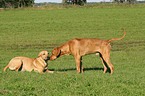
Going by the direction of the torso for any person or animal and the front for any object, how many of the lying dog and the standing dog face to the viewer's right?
1

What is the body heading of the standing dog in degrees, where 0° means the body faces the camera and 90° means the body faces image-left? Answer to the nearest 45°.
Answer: approximately 90°

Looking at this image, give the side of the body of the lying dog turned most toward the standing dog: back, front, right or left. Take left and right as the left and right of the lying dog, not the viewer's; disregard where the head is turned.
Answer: front

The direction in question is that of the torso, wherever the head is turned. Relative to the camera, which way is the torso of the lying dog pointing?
to the viewer's right

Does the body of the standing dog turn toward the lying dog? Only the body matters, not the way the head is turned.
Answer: yes

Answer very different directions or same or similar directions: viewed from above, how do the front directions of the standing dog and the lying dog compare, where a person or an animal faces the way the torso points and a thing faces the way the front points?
very different directions
